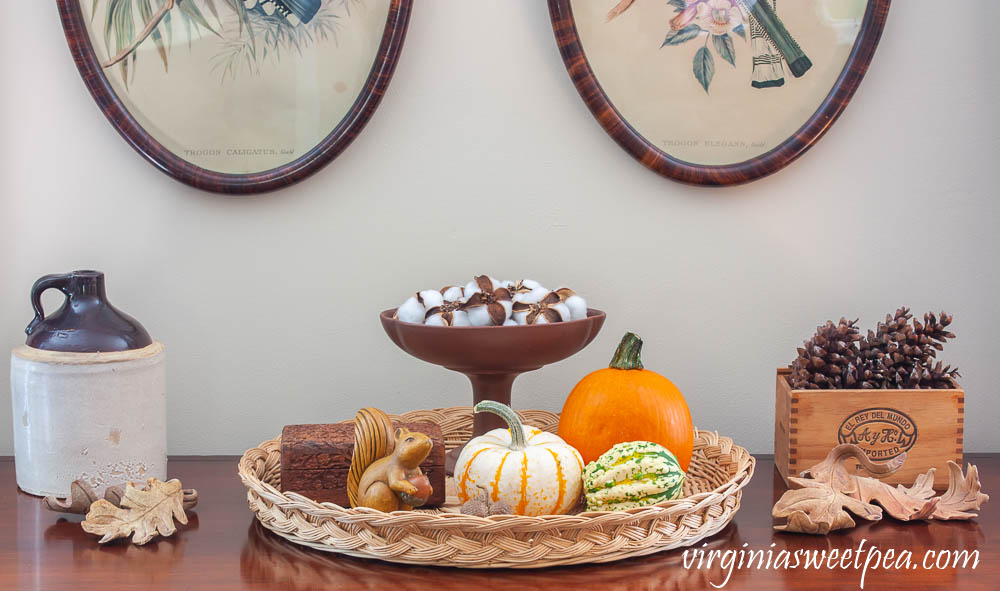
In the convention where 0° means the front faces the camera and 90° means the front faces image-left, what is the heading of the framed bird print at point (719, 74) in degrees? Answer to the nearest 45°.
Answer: approximately 0°

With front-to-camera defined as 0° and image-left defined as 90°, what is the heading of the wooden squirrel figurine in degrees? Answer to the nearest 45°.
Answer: approximately 270°

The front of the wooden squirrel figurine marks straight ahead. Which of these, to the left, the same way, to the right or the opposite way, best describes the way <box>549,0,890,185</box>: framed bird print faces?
to the right

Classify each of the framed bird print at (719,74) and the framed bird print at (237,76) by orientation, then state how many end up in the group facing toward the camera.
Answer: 2

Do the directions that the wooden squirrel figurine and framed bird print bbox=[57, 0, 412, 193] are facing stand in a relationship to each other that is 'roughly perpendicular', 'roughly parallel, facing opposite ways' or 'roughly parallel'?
roughly perpendicular

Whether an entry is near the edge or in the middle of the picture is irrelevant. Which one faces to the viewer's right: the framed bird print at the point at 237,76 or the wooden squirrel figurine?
the wooden squirrel figurine

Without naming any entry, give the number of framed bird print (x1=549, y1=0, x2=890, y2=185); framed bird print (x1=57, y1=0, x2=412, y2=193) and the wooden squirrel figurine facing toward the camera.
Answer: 2

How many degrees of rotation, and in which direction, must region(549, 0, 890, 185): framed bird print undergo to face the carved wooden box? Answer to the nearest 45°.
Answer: approximately 45° to its right
